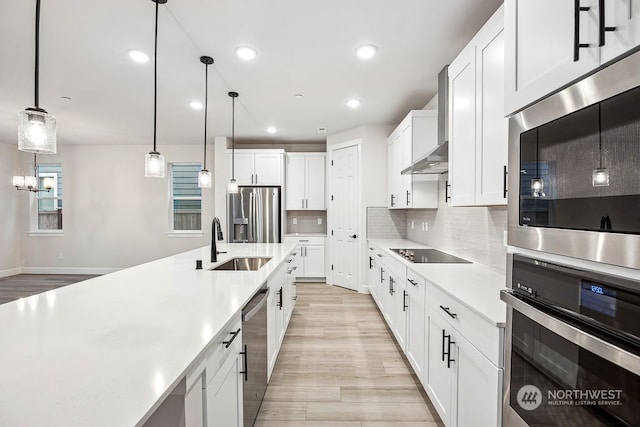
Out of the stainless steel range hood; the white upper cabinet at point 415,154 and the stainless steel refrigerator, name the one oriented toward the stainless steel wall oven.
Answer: the stainless steel refrigerator

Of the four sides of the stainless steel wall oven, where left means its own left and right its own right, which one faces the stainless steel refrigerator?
right

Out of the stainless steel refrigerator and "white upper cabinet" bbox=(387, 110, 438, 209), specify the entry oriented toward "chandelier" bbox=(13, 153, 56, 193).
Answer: the white upper cabinet

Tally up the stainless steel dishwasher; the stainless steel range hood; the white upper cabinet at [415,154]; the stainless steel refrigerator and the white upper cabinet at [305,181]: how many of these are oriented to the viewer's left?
2

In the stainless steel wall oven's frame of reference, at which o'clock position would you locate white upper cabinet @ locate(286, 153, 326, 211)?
The white upper cabinet is roughly at 3 o'clock from the stainless steel wall oven.

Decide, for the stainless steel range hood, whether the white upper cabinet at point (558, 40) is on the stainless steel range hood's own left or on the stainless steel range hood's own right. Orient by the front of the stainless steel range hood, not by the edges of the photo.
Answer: on the stainless steel range hood's own left

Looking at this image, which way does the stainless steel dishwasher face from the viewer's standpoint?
to the viewer's right

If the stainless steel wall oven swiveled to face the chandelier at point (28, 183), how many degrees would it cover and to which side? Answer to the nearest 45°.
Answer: approximately 45° to its right

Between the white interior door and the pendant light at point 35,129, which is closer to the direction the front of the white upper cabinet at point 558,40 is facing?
the pendant light

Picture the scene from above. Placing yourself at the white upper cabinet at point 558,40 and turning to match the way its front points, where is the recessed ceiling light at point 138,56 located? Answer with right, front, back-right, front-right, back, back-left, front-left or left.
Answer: front-right

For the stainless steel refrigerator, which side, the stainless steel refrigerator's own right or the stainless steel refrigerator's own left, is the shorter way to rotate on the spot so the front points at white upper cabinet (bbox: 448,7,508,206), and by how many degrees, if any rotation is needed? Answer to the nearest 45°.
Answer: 0° — it already faces it

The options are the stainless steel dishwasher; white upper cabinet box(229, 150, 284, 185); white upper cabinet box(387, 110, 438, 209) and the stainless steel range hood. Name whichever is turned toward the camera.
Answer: white upper cabinet box(229, 150, 284, 185)

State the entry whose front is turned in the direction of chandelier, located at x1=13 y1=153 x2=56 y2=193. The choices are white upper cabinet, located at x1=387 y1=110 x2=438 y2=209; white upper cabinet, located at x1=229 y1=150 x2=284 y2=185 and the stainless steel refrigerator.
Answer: white upper cabinet, located at x1=387 y1=110 x2=438 y2=209

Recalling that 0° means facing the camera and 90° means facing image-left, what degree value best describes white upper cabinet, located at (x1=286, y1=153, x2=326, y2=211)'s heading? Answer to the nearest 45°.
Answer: approximately 0°

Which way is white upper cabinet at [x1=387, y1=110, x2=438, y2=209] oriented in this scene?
to the viewer's left

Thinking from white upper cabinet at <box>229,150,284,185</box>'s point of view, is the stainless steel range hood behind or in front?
in front

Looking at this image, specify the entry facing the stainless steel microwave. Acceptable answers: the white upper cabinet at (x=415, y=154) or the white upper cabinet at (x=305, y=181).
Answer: the white upper cabinet at (x=305, y=181)

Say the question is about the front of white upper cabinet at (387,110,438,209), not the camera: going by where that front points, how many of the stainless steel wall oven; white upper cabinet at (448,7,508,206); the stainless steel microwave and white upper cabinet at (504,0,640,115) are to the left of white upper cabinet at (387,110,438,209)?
4

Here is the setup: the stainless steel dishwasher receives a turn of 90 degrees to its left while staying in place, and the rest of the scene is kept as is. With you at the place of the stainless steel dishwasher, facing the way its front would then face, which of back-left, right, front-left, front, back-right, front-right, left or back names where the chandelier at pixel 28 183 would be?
front-left

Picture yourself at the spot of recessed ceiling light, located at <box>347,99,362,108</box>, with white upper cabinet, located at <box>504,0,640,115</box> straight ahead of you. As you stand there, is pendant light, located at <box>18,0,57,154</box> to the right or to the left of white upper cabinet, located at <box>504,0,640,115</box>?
right
